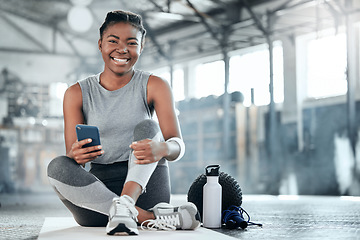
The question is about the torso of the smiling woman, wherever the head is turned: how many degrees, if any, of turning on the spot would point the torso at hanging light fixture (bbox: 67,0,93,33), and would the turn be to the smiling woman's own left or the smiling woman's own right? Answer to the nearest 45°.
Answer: approximately 180°

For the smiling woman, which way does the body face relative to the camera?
toward the camera

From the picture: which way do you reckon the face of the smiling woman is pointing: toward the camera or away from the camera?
toward the camera
